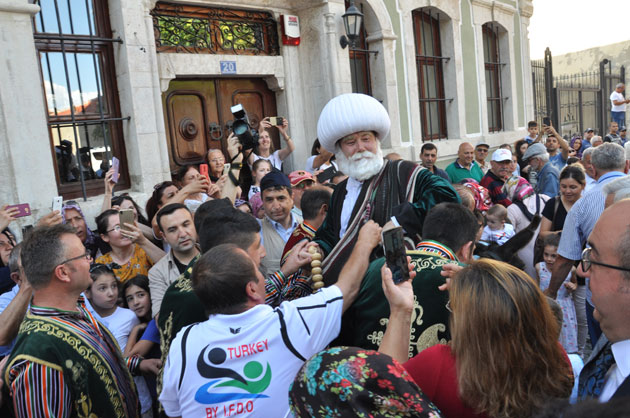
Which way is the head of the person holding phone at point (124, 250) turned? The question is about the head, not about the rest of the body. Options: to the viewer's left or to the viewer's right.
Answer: to the viewer's right

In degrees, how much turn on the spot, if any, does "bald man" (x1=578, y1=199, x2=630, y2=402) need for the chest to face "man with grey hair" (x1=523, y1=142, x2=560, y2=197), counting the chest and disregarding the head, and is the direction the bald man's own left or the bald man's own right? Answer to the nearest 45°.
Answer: approximately 90° to the bald man's own right

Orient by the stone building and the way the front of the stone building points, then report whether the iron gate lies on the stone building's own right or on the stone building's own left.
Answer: on the stone building's own left

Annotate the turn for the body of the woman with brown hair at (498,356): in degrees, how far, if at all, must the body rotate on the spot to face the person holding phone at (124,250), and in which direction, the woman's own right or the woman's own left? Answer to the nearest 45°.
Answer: approximately 45° to the woman's own left

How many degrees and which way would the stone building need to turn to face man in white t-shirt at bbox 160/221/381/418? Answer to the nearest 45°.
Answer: approximately 45° to its right

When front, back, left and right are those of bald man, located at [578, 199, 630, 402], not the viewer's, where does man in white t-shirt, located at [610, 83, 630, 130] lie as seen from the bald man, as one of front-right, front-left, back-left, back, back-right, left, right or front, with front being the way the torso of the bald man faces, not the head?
right

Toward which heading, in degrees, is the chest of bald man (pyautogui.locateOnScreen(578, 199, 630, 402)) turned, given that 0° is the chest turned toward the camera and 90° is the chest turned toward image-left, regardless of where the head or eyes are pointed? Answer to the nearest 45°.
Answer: approximately 90°

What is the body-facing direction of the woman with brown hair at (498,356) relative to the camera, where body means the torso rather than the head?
away from the camera

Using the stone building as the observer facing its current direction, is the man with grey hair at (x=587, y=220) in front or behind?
in front

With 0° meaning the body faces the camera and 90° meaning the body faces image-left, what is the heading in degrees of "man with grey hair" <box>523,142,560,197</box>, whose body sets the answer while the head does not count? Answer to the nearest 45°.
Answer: approximately 90°

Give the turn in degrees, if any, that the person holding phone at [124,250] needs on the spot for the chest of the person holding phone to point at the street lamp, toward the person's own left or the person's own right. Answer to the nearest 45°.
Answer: approximately 90° to the person's own left

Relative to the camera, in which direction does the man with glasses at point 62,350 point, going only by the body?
to the viewer's right

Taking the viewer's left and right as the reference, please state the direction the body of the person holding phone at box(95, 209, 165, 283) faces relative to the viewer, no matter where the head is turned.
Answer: facing the viewer and to the right of the viewer
